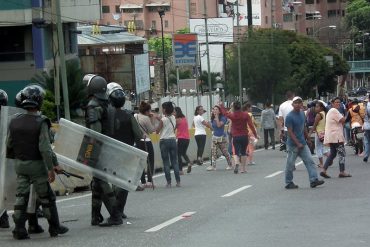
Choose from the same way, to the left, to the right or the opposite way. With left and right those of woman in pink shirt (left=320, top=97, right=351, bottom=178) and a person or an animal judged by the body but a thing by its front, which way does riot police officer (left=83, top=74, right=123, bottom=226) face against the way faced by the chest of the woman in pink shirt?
the opposite way

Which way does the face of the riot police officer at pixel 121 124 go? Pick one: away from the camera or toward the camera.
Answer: away from the camera

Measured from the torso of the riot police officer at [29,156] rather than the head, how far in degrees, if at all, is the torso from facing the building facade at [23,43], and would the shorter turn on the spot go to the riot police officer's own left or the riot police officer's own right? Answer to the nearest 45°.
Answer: approximately 45° to the riot police officer's own left

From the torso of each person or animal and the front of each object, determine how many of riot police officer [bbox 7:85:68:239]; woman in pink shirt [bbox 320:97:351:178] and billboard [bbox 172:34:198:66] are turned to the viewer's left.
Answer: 0

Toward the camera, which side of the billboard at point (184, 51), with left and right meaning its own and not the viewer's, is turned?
front

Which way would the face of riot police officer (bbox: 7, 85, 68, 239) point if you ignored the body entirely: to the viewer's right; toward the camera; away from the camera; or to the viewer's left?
away from the camera

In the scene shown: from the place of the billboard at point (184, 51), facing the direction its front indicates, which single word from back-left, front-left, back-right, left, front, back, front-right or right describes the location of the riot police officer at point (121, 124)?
front
